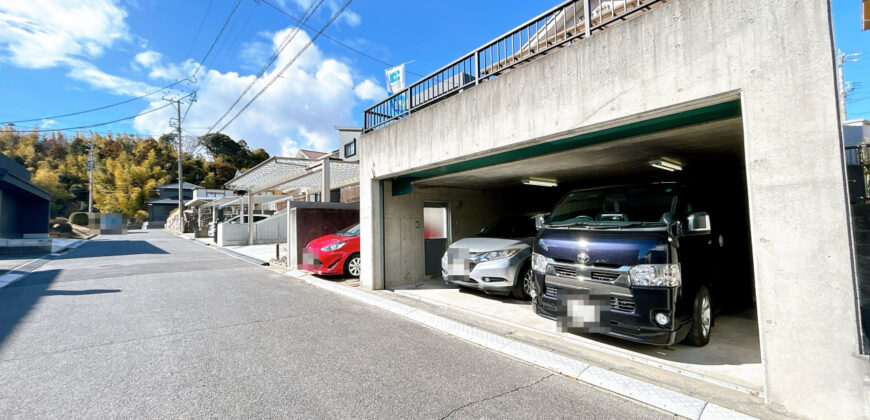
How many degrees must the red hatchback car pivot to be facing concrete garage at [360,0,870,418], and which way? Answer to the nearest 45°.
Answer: approximately 90° to its left

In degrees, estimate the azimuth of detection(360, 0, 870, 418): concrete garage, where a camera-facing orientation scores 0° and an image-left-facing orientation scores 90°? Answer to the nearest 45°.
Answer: approximately 45°

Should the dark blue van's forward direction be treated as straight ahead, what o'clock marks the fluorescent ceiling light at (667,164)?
The fluorescent ceiling light is roughly at 5 o'clock from the dark blue van.

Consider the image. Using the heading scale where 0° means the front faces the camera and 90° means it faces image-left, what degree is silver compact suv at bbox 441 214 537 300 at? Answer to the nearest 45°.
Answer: approximately 45°

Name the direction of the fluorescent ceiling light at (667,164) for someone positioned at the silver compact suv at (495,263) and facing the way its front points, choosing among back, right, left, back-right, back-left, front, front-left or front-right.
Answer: back-left

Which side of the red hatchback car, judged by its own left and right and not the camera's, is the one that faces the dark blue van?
left

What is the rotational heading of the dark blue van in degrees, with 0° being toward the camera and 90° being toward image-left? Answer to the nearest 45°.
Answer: approximately 45°
